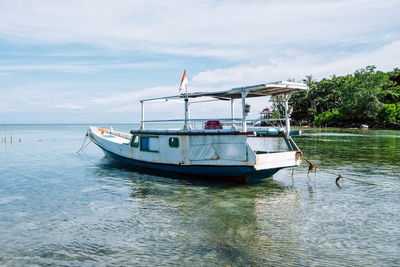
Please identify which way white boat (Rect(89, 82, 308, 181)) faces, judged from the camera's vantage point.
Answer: facing away from the viewer and to the left of the viewer
